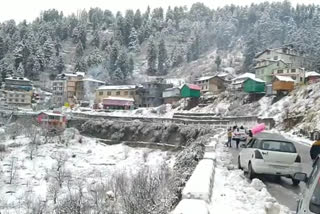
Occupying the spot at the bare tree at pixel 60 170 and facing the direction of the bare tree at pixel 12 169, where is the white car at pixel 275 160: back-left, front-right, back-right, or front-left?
back-left

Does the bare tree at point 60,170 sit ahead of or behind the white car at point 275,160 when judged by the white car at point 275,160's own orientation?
ahead

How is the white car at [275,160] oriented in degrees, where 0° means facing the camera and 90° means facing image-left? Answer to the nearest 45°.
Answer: approximately 135°

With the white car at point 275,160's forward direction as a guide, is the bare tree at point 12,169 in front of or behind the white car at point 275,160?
in front
